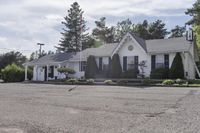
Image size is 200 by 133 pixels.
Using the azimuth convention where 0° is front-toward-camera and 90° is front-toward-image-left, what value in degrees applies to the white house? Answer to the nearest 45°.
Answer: approximately 0°

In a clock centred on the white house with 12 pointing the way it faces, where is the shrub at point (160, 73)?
The shrub is roughly at 11 o'clock from the white house.

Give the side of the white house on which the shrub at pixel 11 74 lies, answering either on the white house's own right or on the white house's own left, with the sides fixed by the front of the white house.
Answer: on the white house's own right

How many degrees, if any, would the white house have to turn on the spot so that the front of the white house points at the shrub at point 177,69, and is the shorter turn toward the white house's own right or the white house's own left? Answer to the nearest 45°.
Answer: approximately 45° to the white house's own left
